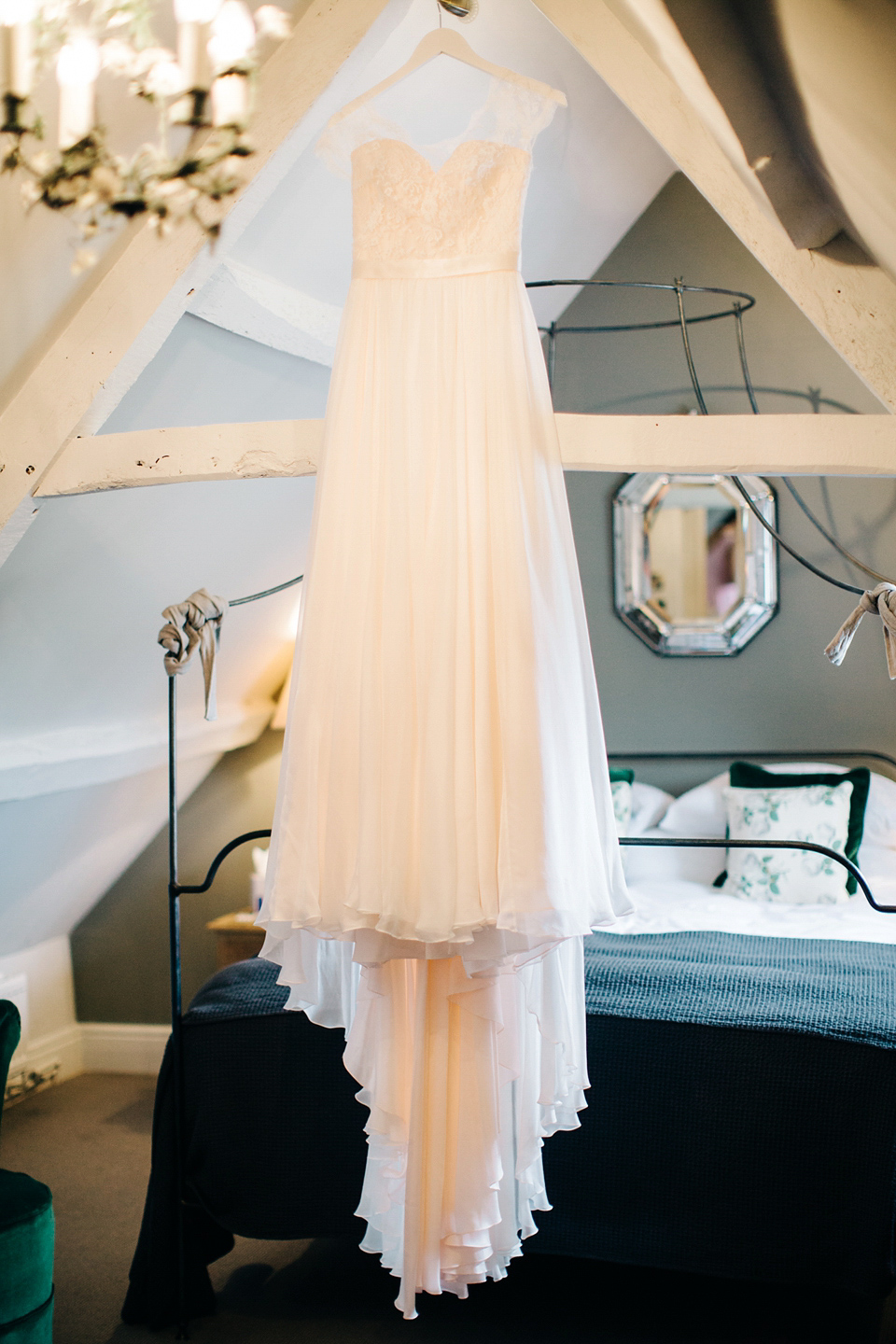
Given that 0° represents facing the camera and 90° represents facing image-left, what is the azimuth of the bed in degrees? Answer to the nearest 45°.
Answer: approximately 0°

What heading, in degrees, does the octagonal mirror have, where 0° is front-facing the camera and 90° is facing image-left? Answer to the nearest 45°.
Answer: approximately 0°

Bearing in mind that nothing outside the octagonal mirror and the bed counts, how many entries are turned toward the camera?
2

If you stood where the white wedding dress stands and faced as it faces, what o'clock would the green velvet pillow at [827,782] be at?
The green velvet pillow is roughly at 7 o'clock from the white wedding dress.

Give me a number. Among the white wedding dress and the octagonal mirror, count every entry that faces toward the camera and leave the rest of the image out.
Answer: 2
